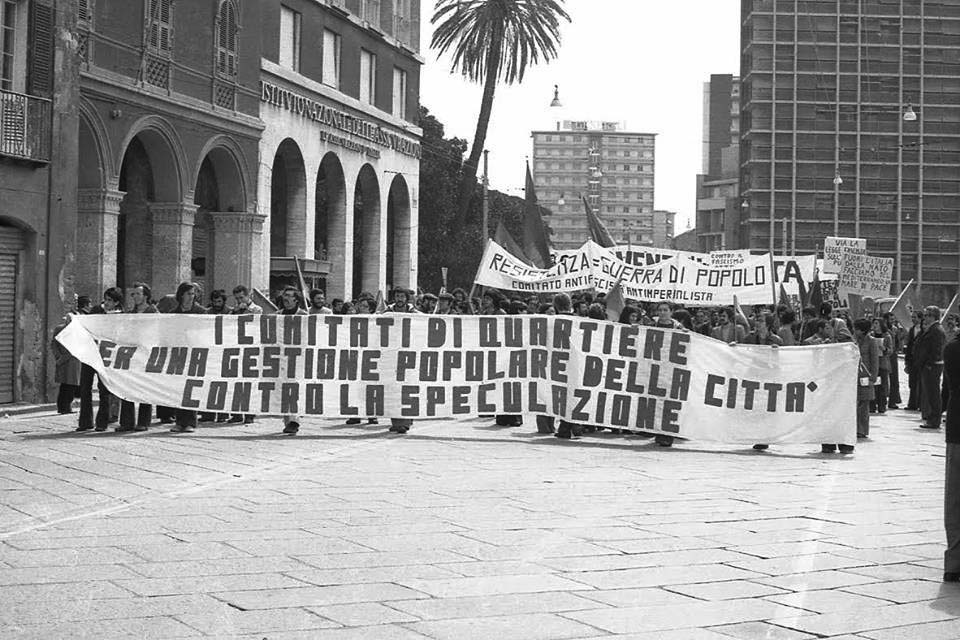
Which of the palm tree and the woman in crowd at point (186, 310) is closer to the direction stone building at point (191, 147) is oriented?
the woman in crowd

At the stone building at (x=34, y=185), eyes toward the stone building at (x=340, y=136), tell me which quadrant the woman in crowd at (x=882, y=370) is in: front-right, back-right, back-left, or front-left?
front-right

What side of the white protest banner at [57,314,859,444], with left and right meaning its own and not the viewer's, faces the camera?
front

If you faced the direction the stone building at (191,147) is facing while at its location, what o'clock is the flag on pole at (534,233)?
The flag on pole is roughly at 11 o'clock from the stone building.

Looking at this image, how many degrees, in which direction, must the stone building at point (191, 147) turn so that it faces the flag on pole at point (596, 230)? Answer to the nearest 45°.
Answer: approximately 45° to its left

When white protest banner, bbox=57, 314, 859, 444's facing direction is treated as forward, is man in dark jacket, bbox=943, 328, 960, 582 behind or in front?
in front

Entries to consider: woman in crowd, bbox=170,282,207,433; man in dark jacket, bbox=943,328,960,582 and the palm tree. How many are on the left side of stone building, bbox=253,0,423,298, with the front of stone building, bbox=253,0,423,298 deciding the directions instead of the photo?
1

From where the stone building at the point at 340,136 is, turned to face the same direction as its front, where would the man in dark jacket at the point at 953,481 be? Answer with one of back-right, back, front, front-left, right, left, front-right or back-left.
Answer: front-right

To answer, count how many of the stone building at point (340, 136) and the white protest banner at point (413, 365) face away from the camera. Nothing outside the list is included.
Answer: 0

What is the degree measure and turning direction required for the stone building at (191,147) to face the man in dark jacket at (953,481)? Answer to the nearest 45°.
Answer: approximately 45° to its right

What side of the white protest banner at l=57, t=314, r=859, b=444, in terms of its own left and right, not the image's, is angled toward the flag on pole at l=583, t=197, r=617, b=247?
back

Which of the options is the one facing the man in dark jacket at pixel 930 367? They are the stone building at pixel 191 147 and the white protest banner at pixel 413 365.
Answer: the stone building

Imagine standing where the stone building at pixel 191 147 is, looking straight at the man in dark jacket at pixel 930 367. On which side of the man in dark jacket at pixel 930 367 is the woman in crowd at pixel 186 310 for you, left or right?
right

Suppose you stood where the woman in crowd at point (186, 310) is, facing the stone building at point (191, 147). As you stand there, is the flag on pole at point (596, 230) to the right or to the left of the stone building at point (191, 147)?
right

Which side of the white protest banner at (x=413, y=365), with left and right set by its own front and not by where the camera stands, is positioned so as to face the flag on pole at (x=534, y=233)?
back
